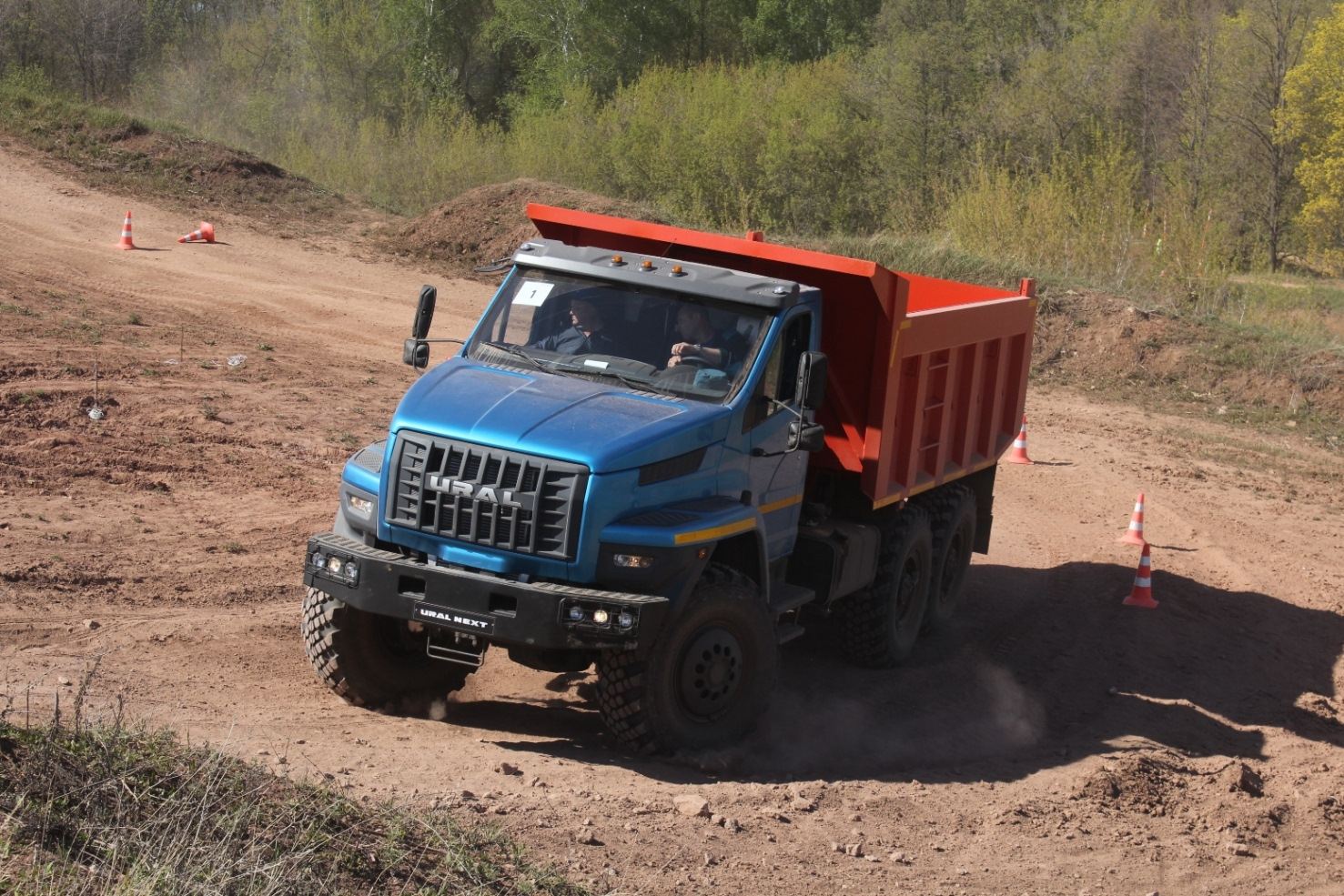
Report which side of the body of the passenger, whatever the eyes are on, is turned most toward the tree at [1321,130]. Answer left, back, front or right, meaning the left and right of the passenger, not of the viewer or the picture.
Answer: back

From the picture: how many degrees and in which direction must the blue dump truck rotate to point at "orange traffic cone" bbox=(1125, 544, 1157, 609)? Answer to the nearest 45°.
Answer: approximately 180°

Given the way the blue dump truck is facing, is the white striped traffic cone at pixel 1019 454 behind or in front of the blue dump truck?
behind

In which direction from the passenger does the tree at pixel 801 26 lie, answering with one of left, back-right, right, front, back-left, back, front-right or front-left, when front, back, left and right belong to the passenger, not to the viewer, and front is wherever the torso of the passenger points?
back-right

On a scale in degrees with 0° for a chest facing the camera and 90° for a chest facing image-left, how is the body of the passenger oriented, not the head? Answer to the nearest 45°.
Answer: approximately 45°

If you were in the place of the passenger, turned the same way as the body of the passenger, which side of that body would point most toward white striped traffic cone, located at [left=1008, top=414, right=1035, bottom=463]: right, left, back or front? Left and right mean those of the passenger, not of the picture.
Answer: back

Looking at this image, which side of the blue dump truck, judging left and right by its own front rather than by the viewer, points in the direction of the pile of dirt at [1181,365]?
back

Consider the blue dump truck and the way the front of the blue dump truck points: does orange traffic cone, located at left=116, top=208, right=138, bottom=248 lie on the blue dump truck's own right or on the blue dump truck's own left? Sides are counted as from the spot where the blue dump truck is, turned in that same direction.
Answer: on the blue dump truck's own right

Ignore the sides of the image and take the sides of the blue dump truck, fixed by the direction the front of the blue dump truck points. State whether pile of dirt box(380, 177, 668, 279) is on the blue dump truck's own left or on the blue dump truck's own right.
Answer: on the blue dump truck's own right

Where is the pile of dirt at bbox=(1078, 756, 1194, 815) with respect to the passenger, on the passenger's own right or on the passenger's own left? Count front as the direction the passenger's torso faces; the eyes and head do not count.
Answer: on the passenger's own left
